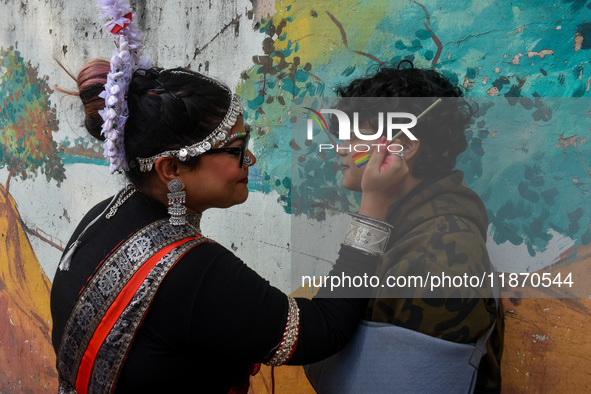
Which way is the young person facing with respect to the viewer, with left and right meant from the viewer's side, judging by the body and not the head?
facing to the left of the viewer

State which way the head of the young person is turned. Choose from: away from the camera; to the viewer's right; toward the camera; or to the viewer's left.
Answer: to the viewer's left
